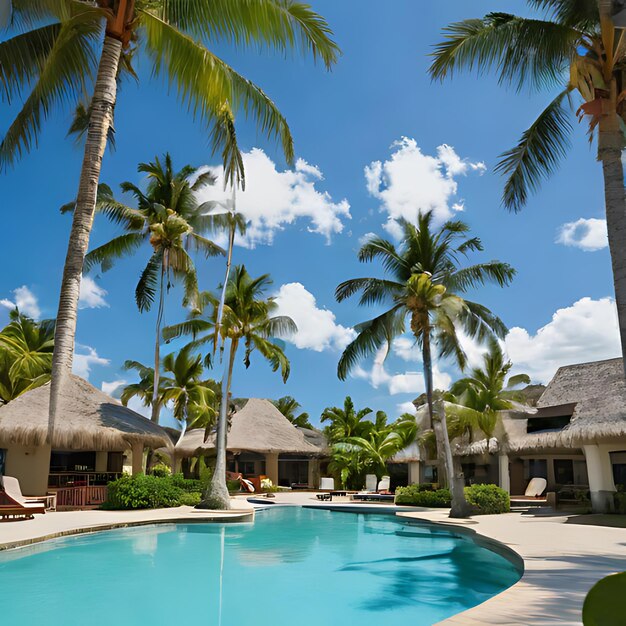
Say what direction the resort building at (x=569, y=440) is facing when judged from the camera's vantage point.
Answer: facing the viewer and to the left of the viewer

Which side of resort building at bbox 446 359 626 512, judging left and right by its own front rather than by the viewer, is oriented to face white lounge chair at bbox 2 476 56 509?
front

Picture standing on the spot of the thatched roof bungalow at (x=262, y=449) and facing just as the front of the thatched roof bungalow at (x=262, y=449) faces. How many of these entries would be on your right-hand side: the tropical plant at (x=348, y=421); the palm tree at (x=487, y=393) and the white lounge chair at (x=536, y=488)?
0

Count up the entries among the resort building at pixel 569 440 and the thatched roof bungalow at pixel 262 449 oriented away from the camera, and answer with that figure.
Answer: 0

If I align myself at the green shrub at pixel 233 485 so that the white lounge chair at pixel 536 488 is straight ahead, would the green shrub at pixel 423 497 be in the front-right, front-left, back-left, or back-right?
front-right

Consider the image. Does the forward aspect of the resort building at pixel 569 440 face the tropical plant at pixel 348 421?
no

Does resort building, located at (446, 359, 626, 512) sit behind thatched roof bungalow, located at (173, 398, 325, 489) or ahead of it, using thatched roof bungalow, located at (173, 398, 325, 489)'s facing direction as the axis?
ahead

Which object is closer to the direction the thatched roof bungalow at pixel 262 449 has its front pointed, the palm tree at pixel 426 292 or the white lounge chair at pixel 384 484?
the palm tree

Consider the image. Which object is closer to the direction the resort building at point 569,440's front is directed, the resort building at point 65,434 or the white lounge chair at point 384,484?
the resort building

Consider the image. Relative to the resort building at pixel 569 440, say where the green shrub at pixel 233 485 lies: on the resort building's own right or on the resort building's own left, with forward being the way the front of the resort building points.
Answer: on the resort building's own right

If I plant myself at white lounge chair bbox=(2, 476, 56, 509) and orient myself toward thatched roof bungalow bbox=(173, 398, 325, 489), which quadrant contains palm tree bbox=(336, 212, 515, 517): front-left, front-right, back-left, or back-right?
front-right

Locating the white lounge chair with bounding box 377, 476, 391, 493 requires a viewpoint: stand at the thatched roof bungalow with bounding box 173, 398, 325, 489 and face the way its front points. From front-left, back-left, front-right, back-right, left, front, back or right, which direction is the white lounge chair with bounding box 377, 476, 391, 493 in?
front-left

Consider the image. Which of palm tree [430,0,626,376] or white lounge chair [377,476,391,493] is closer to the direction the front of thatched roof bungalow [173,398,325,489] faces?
the palm tree

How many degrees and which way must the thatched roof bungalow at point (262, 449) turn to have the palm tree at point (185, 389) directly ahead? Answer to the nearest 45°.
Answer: approximately 45° to its right

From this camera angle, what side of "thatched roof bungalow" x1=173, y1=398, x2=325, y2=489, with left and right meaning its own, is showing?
front

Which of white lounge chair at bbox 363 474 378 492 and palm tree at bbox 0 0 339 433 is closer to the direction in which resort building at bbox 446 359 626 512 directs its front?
the palm tree

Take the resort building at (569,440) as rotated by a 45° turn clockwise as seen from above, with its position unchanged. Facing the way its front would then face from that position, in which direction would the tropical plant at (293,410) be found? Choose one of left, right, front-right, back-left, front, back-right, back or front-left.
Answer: front-right
